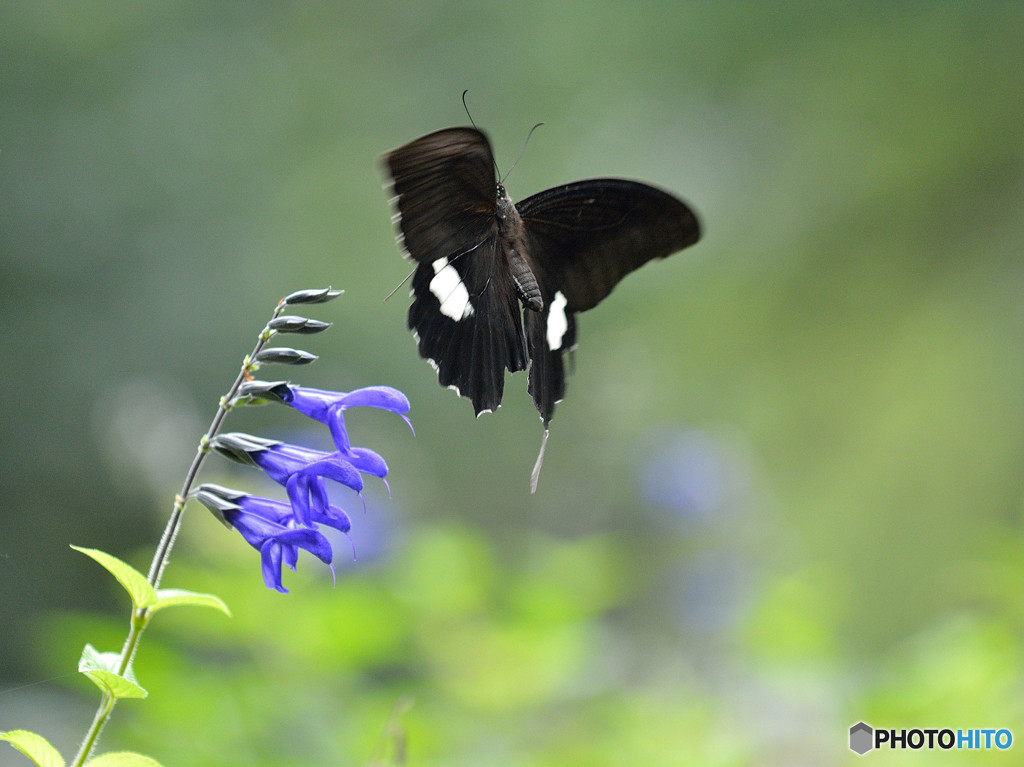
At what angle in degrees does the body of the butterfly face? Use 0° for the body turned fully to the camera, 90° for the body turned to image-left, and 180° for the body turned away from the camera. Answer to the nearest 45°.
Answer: approximately 180°
